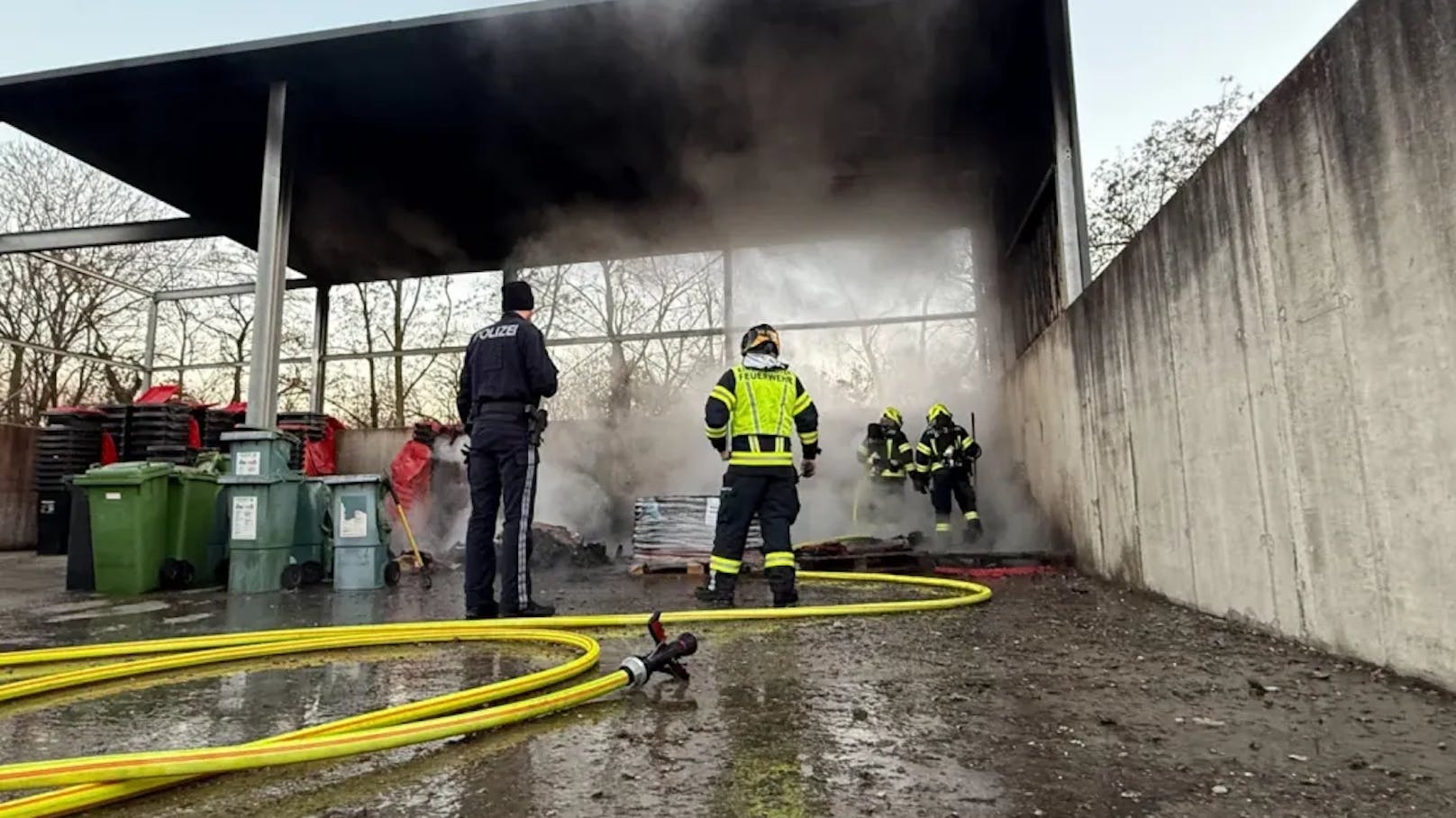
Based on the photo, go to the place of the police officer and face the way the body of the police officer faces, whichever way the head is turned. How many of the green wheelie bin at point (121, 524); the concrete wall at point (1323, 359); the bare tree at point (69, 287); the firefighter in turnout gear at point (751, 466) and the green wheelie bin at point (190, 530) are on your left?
3

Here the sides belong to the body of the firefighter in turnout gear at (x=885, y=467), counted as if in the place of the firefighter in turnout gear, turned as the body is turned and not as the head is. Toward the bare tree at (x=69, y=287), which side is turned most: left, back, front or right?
right

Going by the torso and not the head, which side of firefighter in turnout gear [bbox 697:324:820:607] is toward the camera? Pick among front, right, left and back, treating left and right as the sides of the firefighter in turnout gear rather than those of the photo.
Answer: back

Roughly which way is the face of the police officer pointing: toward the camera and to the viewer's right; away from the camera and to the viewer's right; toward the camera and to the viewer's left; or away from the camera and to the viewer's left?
away from the camera and to the viewer's right

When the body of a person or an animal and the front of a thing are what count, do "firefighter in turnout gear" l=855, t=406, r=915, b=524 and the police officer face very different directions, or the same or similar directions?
very different directions

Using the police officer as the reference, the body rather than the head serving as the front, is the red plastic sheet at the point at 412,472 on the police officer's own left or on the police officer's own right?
on the police officer's own left

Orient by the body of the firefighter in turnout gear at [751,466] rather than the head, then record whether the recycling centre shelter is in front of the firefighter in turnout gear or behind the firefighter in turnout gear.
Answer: in front

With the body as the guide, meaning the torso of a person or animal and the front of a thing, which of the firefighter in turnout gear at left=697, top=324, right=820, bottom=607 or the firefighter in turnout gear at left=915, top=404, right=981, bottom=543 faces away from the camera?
the firefighter in turnout gear at left=697, top=324, right=820, bottom=607

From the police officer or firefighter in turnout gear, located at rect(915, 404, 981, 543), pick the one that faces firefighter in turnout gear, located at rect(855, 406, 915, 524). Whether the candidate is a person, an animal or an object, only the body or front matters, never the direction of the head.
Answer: the police officer

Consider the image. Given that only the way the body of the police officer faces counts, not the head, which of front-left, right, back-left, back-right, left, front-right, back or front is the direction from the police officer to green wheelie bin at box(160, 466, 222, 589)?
left

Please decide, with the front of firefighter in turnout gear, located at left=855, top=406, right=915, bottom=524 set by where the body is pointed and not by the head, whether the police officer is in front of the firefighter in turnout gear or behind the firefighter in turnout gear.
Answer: in front
